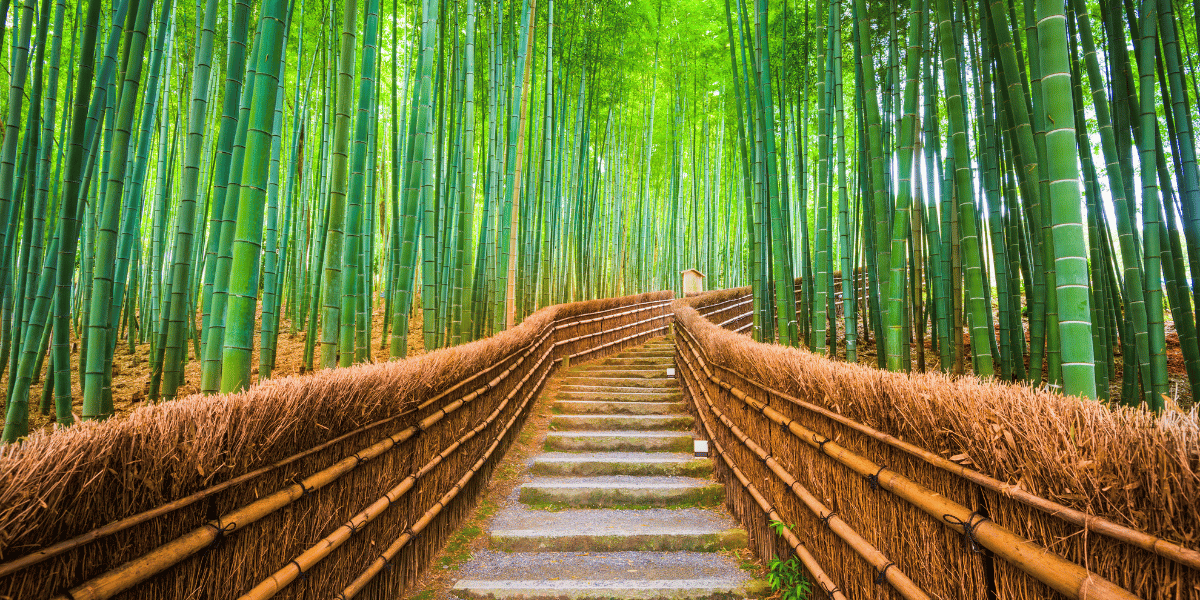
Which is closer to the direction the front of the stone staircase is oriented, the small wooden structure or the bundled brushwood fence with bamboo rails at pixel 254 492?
the bundled brushwood fence with bamboo rails

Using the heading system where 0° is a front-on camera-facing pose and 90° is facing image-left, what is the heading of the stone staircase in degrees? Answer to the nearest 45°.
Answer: approximately 0°

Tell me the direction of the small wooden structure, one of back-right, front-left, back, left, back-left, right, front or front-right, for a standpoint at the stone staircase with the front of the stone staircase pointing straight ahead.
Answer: back

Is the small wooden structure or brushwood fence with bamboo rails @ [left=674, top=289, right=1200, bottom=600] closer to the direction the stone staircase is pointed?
the brushwood fence with bamboo rails
